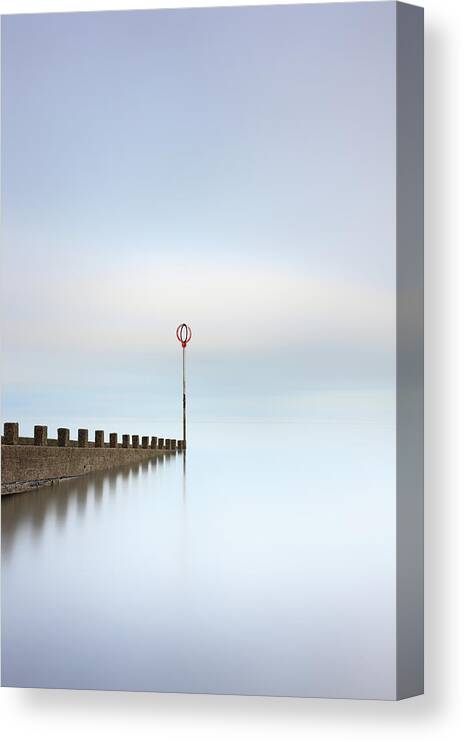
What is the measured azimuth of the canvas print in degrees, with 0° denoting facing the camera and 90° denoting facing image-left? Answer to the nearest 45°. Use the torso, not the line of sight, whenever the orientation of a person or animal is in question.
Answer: approximately 45°
